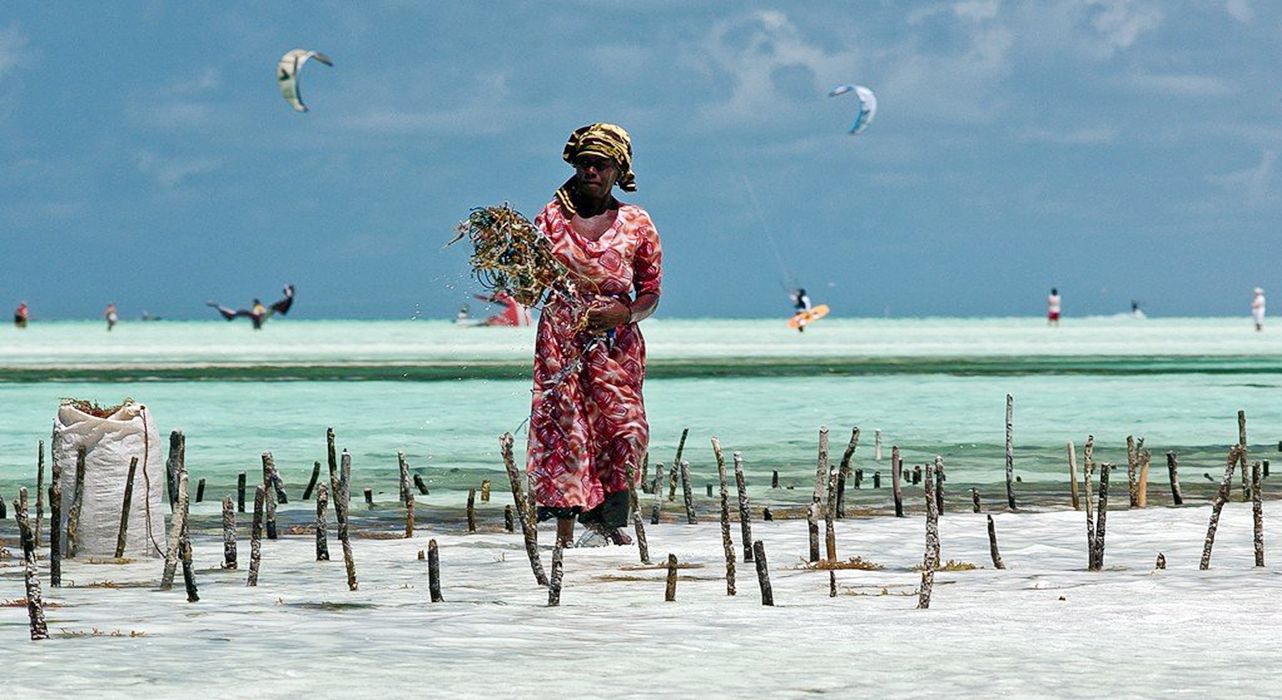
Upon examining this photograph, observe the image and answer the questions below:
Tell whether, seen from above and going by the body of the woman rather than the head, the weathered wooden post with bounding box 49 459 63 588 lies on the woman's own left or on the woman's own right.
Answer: on the woman's own right

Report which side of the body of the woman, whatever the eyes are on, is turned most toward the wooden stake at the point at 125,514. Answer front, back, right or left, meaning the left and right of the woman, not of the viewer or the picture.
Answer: right

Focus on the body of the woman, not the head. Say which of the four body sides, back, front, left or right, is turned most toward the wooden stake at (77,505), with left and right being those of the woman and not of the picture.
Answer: right

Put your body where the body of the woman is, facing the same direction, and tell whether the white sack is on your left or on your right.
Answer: on your right

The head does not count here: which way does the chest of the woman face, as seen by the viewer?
toward the camera

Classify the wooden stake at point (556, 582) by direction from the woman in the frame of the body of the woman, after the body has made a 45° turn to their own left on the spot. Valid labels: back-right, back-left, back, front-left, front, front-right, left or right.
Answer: front-right

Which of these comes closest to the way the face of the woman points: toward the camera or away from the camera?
toward the camera

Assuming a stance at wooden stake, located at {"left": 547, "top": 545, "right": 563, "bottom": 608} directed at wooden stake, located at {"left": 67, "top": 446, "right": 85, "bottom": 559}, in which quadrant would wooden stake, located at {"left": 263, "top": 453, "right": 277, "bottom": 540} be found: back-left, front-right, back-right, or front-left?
front-right

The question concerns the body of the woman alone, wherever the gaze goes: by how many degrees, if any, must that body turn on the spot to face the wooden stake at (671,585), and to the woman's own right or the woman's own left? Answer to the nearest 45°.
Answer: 0° — they already face it

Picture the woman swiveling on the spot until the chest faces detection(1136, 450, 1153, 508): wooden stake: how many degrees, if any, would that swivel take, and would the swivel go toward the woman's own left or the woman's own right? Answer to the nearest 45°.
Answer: approximately 135° to the woman's own left

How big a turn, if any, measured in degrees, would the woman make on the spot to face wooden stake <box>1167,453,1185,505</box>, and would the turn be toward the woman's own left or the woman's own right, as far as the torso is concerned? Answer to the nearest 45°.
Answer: approximately 135° to the woman's own left
